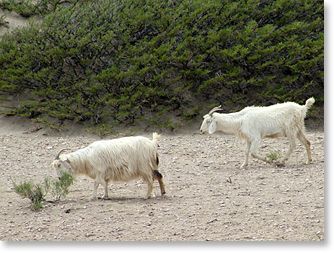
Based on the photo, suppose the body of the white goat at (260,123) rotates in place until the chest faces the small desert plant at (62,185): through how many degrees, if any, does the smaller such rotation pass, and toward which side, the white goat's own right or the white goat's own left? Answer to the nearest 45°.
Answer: approximately 45° to the white goat's own left

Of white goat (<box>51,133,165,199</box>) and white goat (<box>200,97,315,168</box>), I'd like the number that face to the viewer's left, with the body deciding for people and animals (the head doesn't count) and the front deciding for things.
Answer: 2

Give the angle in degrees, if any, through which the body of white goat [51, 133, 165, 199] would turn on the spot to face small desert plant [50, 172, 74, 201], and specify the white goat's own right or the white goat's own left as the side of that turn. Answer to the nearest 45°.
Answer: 0° — it already faces it

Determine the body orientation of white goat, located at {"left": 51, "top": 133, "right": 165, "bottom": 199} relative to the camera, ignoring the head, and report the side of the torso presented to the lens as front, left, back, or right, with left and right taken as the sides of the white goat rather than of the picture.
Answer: left

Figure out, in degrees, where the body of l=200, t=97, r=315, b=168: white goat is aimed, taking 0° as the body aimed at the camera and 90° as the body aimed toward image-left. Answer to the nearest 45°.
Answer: approximately 90°
